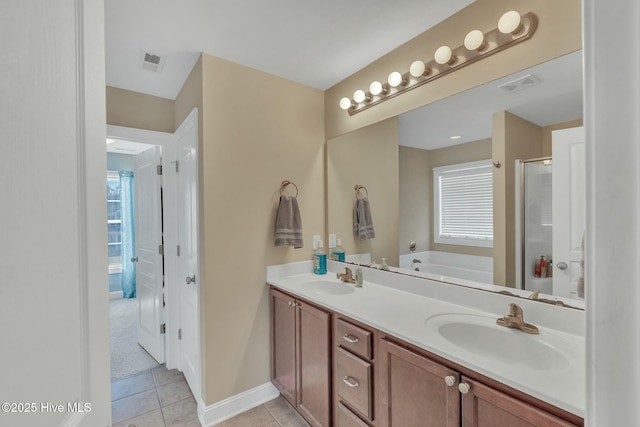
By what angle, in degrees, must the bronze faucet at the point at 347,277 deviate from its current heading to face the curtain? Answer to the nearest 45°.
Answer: approximately 90° to its right

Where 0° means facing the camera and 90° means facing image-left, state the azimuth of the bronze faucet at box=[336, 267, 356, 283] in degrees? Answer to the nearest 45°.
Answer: approximately 45°

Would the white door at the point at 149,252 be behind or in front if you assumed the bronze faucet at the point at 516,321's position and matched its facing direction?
in front

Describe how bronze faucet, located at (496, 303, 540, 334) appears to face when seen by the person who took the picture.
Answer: facing the viewer and to the left of the viewer

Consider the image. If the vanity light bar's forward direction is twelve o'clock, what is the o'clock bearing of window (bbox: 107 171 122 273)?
The window is roughly at 2 o'clock from the vanity light bar.

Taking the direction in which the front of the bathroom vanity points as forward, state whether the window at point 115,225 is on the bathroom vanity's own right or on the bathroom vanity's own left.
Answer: on the bathroom vanity's own right

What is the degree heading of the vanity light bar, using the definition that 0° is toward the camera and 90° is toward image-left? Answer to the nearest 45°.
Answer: approximately 45°

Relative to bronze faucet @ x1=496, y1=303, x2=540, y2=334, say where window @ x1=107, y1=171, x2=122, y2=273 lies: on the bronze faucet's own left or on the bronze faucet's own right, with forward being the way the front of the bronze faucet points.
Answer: on the bronze faucet's own right
